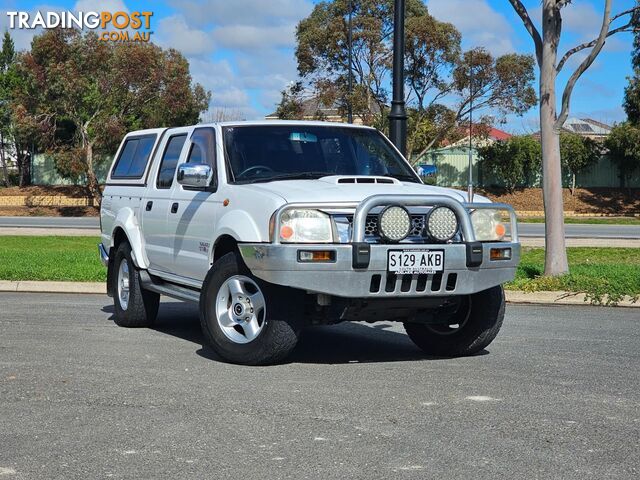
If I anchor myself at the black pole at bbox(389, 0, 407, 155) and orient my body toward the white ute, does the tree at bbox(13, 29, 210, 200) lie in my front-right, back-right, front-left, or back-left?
back-right

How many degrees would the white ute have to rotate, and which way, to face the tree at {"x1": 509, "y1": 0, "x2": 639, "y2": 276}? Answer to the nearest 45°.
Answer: approximately 90° to its left

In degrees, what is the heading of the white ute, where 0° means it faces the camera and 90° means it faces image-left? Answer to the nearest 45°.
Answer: approximately 315°

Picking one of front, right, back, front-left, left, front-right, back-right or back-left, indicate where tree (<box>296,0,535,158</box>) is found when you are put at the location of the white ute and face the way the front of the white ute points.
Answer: back-left

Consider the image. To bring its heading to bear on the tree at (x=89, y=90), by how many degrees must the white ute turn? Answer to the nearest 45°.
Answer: approximately 135° to its left

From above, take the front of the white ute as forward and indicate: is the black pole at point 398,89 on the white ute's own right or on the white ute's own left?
on the white ute's own left
